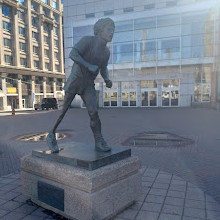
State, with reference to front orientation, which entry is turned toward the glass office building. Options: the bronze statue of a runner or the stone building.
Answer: the stone building

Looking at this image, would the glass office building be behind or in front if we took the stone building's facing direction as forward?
in front

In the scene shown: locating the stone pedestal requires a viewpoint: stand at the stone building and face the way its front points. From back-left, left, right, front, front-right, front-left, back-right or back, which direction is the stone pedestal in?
front-right

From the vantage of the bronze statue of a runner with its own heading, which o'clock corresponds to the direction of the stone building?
The stone building is roughly at 7 o'clock from the bronze statue of a runner.

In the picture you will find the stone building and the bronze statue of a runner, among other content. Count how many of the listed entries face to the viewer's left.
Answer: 0

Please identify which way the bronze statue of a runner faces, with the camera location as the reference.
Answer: facing the viewer and to the right of the viewer

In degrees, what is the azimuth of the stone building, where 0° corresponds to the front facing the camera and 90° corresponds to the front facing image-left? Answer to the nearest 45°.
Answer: approximately 315°

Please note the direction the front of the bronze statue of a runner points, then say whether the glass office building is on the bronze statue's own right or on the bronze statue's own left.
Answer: on the bronze statue's own left

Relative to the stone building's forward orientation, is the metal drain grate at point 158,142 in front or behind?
in front
